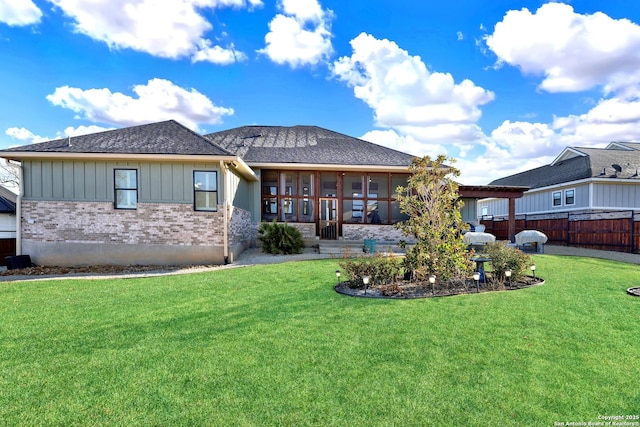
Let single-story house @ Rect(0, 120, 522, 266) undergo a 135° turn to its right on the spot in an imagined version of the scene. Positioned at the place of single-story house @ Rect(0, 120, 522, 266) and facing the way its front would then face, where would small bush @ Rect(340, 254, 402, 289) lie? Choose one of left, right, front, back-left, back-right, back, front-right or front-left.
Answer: front

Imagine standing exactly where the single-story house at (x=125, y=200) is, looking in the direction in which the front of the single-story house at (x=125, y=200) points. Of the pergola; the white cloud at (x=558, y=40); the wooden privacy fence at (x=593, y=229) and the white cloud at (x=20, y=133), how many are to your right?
3

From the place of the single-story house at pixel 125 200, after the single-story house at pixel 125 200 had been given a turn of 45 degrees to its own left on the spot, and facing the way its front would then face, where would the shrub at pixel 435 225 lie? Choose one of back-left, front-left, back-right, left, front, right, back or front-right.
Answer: back

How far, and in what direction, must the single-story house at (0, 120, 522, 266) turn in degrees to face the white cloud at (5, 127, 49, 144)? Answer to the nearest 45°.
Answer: approximately 45° to its left

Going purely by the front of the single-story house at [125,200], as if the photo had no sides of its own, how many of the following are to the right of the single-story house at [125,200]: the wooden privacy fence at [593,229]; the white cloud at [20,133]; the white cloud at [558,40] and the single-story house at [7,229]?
2

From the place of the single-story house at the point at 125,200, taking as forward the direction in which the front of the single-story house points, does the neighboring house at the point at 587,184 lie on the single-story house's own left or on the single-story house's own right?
on the single-story house's own right

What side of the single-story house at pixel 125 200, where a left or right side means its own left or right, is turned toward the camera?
back

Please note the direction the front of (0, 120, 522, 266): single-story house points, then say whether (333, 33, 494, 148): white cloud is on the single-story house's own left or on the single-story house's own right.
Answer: on the single-story house's own right

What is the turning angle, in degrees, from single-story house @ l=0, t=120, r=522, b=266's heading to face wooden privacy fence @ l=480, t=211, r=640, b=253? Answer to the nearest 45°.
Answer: approximately 90° to its right
